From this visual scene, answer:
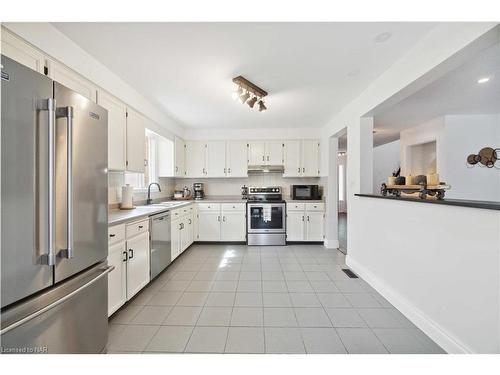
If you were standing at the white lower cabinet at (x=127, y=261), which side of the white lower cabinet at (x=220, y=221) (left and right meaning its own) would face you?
front

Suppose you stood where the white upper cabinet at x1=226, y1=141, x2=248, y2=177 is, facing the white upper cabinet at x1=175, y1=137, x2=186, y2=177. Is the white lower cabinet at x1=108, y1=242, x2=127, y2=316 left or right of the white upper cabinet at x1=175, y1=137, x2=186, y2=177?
left

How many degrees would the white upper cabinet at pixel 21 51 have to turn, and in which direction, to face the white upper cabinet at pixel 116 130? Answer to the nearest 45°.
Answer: approximately 90° to its left

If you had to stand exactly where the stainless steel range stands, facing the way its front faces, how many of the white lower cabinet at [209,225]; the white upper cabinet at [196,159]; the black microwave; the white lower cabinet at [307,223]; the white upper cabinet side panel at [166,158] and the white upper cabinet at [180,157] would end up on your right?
4

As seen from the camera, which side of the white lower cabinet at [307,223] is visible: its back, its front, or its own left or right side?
front

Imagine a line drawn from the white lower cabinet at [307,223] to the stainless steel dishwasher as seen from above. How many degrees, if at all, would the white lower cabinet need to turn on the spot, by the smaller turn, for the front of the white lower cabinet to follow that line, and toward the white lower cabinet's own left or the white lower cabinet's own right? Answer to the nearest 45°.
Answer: approximately 45° to the white lower cabinet's own right

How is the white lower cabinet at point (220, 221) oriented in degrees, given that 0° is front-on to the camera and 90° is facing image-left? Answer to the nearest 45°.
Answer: approximately 0°

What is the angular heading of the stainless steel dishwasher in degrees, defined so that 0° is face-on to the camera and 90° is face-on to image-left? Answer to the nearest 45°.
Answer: approximately 315°

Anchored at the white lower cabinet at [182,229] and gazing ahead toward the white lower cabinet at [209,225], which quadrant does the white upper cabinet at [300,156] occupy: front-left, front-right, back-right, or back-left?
front-right

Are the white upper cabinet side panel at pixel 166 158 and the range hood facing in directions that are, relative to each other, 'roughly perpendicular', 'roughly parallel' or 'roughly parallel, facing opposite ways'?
roughly perpendicular

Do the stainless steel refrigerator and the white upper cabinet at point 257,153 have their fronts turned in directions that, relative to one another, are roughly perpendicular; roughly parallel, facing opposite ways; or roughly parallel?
roughly perpendicular

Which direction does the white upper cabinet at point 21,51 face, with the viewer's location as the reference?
facing the viewer and to the right of the viewer

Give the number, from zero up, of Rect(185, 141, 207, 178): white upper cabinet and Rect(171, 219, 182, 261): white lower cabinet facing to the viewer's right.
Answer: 1

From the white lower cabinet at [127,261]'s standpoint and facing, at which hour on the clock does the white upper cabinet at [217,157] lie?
The white upper cabinet is roughly at 9 o'clock from the white lower cabinet.

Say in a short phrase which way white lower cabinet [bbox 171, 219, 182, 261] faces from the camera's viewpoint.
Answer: facing to the right of the viewer

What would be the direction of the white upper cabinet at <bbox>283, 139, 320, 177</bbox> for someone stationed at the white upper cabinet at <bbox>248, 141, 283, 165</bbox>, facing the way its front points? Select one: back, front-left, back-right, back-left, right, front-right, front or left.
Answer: left

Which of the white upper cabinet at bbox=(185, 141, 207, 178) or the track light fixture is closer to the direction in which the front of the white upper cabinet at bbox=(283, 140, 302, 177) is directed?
the track light fixture

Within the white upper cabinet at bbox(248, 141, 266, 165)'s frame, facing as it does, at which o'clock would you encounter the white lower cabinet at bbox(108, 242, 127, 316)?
The white lower cabinet is roughly at 1 o'clock from the white upper cabinet.
